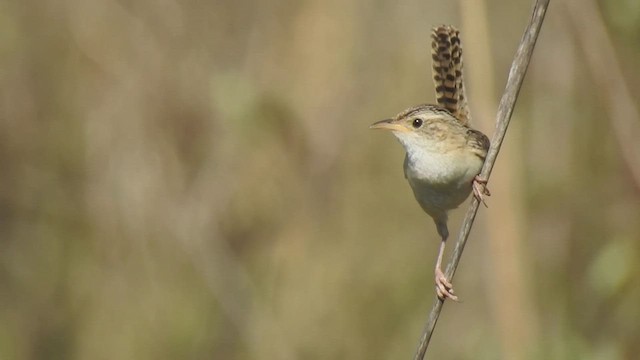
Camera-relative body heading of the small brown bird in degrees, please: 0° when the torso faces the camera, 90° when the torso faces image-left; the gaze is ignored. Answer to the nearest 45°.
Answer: approximately 45°
